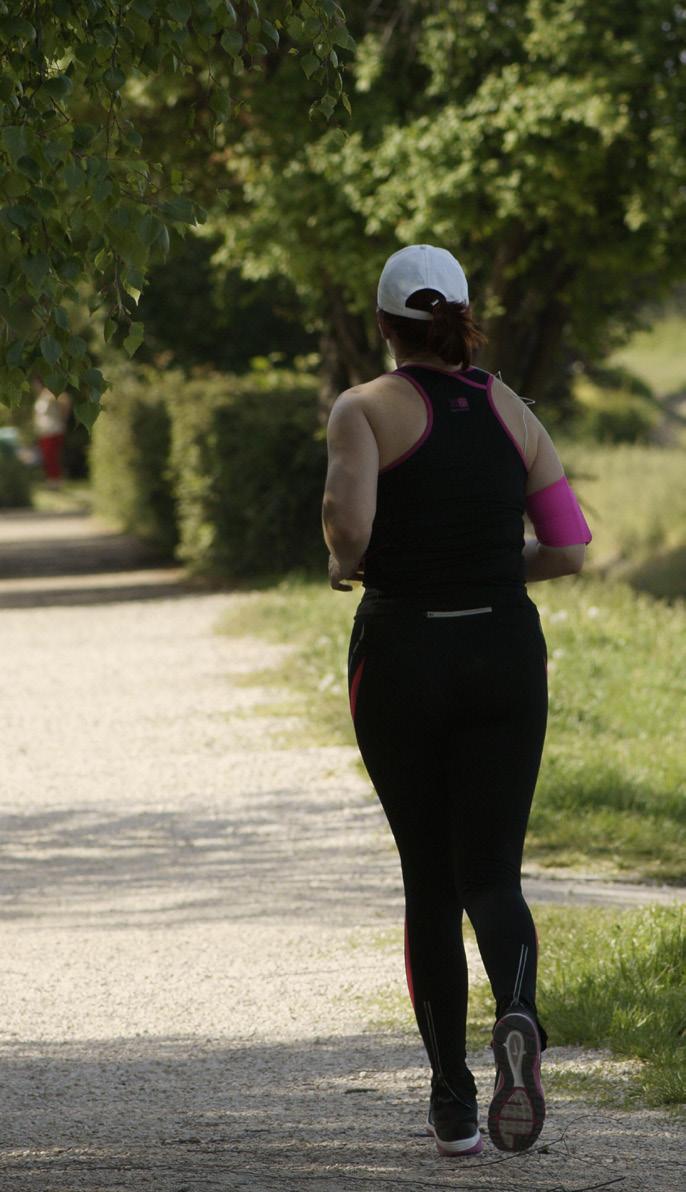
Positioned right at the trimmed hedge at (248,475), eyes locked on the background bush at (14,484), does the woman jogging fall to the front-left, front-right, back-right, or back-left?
back-left

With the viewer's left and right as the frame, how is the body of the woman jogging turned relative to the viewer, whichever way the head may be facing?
facing away from the viewer

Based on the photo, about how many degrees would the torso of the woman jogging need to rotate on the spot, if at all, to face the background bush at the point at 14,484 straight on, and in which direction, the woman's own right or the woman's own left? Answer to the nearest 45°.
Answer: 0° — they already face it

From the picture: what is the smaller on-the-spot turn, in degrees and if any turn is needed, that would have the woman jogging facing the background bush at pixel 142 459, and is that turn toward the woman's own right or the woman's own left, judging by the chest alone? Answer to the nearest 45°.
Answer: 0° — they already face it

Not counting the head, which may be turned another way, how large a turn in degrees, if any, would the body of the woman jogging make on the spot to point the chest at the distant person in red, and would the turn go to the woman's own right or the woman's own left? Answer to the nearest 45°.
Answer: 0° — they already face them

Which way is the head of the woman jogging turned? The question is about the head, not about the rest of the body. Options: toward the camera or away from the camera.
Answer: away from the camera
